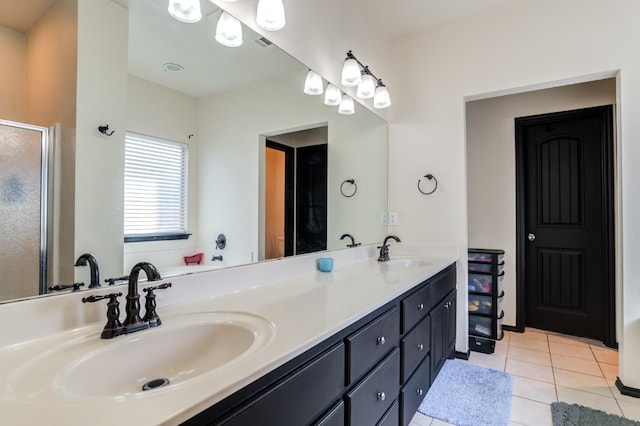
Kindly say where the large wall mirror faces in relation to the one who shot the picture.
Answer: facing the viewer and to the right of the viewer

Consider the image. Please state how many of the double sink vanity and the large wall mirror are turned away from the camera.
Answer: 0

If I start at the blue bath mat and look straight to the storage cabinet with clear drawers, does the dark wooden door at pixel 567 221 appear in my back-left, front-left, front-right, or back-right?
front-right

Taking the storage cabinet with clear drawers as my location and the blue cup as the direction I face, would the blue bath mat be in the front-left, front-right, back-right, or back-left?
front-left

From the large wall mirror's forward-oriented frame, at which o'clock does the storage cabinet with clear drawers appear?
The storage cabinet with clear drawers is roughly at 10 o'clock from the large wall mirror.

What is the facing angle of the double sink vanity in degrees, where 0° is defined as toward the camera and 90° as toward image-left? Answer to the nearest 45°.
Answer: approximately 315°
